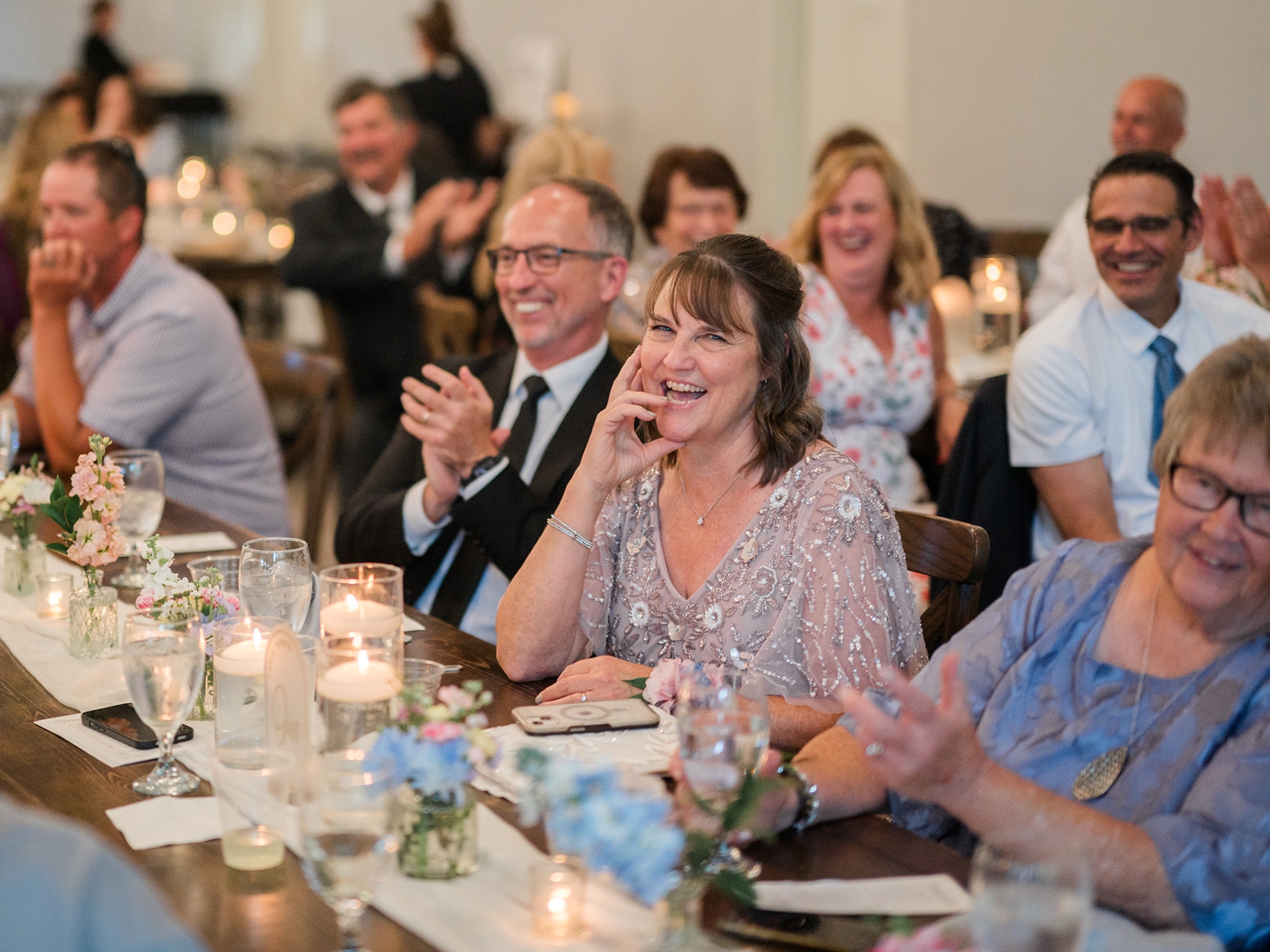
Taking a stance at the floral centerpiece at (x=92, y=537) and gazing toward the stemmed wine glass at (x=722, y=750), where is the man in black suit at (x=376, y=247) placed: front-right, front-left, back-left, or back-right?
back-left

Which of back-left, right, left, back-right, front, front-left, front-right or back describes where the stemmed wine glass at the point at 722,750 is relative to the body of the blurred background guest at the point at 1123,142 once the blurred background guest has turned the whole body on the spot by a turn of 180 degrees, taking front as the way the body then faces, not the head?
back-right

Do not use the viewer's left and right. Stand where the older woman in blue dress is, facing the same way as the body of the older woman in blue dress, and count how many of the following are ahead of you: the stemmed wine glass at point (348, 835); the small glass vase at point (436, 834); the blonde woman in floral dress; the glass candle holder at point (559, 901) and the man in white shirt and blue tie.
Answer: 3

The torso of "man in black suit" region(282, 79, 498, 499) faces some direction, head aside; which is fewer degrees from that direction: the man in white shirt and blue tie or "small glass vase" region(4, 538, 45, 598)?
the man in white shirt and blue tie

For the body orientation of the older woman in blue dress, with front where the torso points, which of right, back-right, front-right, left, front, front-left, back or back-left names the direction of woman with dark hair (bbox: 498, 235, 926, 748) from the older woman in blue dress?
right

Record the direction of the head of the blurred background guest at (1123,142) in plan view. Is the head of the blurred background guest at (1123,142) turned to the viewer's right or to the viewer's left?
to the viewer's left

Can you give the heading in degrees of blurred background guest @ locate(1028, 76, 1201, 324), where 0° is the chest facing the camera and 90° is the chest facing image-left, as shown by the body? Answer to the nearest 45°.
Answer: approximately 45°

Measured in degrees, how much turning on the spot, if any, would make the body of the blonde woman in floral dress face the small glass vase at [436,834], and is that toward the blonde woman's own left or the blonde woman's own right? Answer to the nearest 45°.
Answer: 0° — they already face it

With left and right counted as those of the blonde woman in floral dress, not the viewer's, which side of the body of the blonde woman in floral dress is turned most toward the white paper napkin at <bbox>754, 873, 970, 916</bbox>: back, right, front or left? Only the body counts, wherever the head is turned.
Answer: front

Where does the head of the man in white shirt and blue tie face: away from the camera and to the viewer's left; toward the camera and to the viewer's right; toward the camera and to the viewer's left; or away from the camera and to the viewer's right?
toward the camera and to the viewer's left
